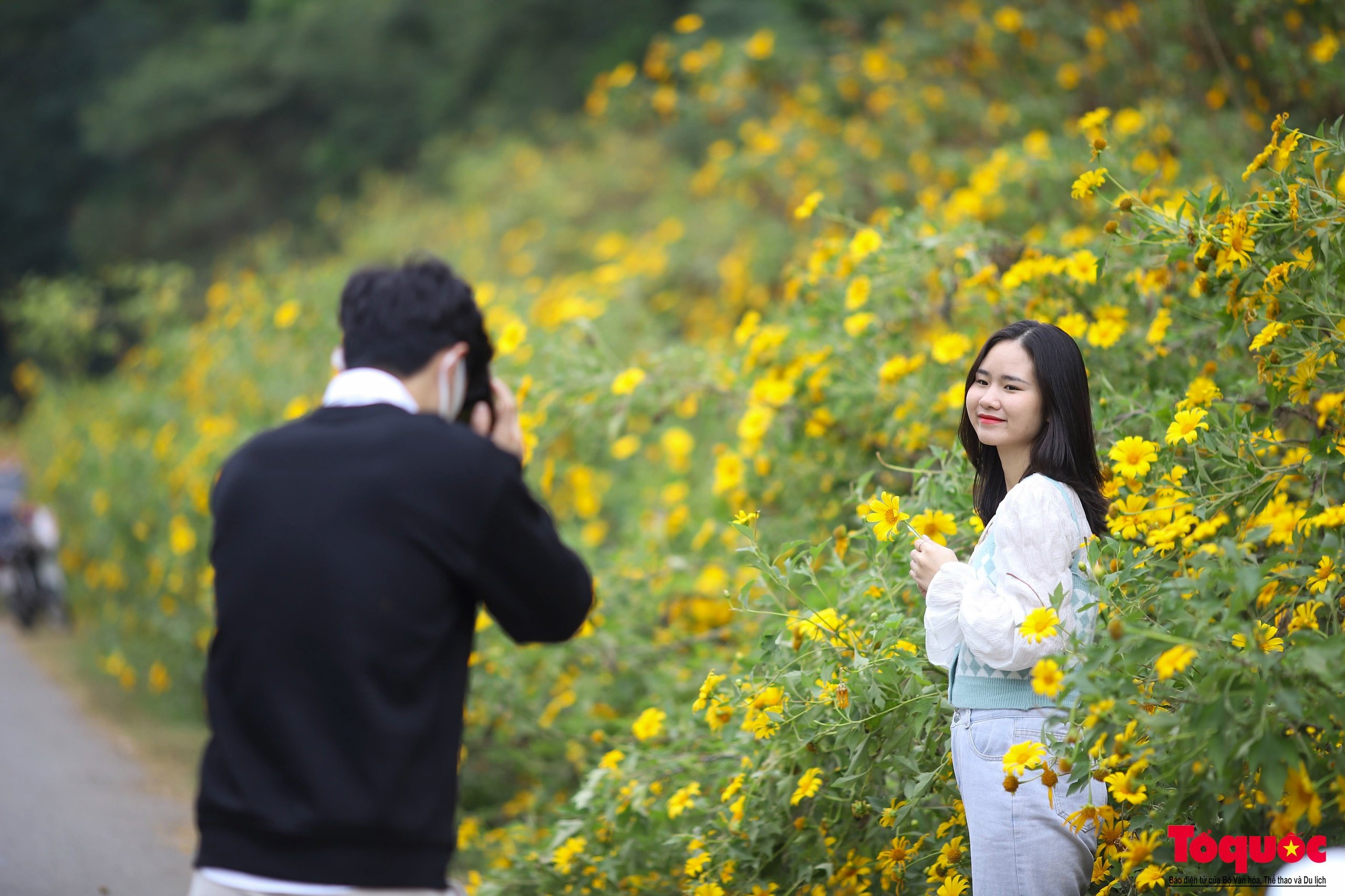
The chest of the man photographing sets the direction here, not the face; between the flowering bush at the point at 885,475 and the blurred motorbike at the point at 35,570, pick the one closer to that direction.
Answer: the flowering bush

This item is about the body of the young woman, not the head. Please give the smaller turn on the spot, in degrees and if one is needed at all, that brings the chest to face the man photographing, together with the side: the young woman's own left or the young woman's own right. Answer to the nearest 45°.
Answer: approximately 45° to the young woman's own left

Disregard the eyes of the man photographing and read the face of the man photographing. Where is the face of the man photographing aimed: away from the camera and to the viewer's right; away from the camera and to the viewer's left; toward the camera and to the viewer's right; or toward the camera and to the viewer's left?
away from the camera and to the viewer's right

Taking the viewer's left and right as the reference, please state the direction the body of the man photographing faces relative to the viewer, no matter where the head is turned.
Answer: facing away from the viewer and to the right of the viewer

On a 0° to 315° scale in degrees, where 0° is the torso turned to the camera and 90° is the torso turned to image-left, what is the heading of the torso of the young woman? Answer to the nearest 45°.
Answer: approximately 90°
